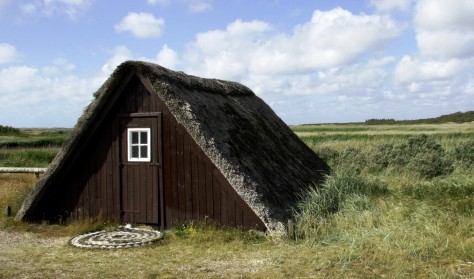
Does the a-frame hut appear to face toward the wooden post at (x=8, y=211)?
no

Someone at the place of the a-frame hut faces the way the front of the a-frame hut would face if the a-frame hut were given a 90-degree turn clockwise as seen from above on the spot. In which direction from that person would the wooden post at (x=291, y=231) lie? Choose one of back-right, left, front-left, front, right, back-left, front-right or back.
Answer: back

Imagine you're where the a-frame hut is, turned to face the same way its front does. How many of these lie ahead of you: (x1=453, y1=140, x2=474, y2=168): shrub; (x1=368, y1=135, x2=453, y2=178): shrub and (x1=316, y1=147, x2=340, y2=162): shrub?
0

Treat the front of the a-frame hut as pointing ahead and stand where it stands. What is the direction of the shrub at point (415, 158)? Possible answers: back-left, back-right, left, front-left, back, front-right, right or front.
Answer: back

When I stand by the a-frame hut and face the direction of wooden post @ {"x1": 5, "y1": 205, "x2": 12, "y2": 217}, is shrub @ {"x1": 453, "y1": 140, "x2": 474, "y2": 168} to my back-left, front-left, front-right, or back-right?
back-right

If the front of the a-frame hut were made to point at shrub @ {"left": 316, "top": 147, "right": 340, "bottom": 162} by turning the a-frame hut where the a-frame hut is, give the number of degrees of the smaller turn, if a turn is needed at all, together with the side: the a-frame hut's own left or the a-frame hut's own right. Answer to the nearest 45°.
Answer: approximately 180°

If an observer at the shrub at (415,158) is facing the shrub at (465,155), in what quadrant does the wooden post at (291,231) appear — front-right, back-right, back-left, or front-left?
back-right

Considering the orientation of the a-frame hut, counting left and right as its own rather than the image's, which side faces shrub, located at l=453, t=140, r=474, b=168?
back

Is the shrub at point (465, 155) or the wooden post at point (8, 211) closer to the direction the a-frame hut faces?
the wooden post

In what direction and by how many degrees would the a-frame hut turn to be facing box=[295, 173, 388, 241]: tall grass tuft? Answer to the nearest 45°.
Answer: approximately 90° to its left

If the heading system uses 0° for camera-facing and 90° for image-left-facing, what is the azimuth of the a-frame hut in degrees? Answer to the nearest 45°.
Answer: approximately 45°
